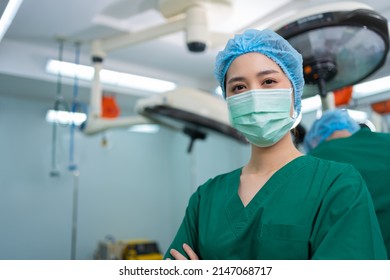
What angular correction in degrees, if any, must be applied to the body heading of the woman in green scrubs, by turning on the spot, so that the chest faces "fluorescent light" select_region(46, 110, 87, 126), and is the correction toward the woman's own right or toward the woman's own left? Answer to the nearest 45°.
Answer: approximately 90° to the woman's own right

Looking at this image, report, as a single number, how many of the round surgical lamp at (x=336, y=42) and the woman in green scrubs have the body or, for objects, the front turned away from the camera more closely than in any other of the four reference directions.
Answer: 0

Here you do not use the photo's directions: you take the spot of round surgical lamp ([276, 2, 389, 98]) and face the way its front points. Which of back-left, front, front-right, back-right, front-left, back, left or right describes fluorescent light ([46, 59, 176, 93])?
back-right

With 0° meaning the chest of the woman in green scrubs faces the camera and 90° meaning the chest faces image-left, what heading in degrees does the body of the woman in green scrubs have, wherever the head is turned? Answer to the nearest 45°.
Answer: approximately 45°

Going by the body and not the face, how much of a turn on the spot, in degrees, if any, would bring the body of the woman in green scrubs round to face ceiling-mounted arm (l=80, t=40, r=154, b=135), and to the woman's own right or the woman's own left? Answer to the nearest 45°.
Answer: approximately 90° to the woman's own right

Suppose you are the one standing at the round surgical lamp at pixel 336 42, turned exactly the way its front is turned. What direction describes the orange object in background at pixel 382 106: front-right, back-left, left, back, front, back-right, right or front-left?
back

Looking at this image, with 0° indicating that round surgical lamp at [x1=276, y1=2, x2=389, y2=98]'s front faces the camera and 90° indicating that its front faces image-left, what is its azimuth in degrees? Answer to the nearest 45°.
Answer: approximately 0°

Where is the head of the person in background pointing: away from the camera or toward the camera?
away from the camera

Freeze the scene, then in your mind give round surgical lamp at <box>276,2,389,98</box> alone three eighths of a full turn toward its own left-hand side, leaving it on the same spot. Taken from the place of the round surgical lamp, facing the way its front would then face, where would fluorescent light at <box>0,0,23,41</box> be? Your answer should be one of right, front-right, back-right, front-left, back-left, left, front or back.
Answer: back
